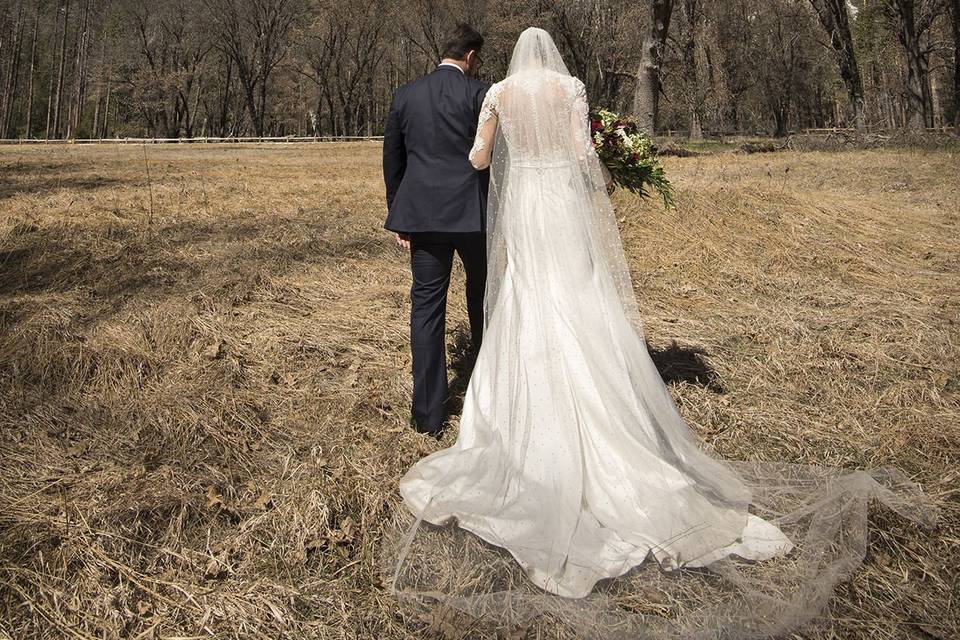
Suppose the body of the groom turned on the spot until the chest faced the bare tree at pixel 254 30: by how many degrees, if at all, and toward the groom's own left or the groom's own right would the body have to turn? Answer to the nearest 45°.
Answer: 0° — they already face it

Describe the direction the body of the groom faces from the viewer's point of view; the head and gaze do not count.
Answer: away from the camera
